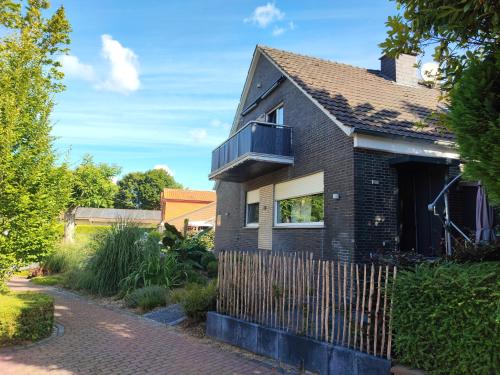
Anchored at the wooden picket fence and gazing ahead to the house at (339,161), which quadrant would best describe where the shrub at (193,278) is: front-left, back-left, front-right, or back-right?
front-left

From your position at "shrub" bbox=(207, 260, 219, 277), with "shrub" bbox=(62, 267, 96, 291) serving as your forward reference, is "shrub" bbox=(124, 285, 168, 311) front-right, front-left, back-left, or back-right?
front-left

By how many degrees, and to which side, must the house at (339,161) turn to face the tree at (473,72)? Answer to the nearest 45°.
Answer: approximately 45° to its left

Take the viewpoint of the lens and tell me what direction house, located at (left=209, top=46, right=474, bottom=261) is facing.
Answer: facing the viewer and to the left of the viewer

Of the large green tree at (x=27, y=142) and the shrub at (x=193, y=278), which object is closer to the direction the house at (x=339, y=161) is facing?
the shrub

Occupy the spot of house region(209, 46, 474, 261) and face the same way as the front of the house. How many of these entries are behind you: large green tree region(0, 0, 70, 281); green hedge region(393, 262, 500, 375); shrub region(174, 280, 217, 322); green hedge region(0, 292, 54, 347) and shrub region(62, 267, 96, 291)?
0

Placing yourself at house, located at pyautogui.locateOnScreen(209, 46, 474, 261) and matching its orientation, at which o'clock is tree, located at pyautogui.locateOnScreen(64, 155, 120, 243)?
The tree is roughly at 3 o'clock from the house.

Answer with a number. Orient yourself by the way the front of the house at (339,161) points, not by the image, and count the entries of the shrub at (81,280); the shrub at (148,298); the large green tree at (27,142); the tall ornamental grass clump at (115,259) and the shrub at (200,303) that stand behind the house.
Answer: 0

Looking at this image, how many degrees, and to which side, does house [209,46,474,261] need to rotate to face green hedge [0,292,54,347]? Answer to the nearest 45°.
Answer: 0° — it already faces it

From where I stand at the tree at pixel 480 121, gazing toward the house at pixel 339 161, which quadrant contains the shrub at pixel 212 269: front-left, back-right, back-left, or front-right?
front-left

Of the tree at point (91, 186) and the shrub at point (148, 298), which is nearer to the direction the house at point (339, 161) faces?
the shrub

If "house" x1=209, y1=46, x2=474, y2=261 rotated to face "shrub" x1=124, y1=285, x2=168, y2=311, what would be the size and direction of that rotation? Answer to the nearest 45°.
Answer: approximately 45° to its right

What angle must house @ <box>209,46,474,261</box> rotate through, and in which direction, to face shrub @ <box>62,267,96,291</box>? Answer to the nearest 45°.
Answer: approximately 45° to its right

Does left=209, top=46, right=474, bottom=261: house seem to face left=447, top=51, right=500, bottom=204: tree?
no

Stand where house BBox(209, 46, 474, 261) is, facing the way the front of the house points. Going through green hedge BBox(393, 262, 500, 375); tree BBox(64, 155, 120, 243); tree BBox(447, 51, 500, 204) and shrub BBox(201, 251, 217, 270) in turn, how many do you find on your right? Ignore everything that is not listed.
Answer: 2

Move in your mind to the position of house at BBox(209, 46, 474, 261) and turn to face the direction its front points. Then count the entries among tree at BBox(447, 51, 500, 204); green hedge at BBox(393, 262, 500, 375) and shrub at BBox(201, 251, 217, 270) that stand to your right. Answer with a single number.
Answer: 1

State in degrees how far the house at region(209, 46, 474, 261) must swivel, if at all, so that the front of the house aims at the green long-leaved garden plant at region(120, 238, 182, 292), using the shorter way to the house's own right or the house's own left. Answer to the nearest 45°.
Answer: approximately 45° to the house's own right

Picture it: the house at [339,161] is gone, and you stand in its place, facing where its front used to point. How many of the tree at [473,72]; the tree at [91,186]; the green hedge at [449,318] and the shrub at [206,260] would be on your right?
2

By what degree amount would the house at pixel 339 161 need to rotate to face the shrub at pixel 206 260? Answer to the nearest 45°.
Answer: approximately 90° to its right

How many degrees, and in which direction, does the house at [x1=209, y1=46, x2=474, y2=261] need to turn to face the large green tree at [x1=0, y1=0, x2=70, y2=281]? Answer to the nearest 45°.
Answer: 0° — it already faces it

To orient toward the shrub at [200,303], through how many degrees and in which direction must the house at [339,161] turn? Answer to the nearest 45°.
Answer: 0° — it already faces it
